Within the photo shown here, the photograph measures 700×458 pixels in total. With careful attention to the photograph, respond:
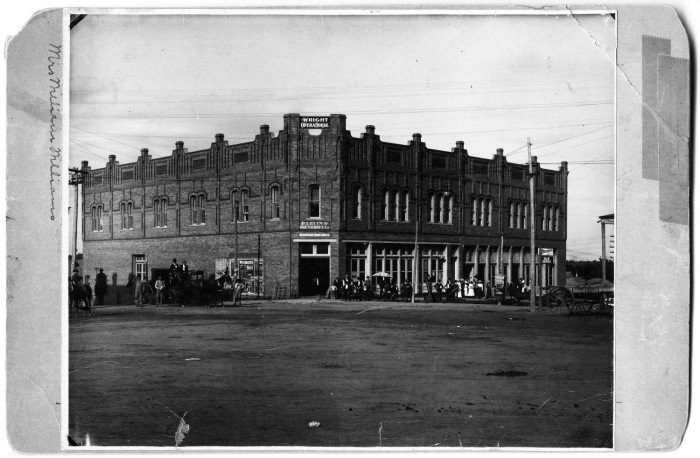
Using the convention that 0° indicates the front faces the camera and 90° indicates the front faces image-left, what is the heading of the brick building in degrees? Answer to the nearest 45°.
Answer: approximately 0°

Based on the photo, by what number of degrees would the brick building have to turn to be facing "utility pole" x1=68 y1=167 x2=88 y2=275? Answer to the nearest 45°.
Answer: approximately 45° to its right
